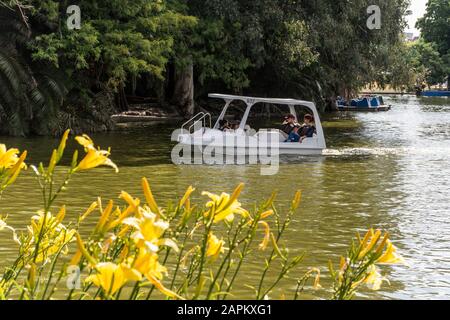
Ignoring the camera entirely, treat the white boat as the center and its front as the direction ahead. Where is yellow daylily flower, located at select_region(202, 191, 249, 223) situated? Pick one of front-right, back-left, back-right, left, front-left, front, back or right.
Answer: left

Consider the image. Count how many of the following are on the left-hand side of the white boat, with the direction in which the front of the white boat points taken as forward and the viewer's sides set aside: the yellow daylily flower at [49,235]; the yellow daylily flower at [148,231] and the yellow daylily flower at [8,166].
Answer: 3

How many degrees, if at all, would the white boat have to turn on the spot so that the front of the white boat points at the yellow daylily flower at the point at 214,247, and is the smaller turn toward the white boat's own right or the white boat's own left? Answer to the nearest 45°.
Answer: approximately 90° to the white boat's own left

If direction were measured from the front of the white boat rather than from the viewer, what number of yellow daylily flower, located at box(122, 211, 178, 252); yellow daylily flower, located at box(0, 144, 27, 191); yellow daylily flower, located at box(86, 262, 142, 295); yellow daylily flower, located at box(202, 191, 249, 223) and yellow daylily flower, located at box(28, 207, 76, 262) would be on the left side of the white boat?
5

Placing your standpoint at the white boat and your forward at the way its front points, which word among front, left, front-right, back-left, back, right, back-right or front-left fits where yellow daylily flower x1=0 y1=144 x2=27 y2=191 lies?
left

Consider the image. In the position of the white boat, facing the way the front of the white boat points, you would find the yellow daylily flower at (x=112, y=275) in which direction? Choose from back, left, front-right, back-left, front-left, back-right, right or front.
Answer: left

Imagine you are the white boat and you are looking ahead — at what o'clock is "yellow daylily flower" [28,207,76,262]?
The yellow daylily flower is roughly at 9 o'clock from the white boat.

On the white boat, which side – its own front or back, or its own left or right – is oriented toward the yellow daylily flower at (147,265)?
left

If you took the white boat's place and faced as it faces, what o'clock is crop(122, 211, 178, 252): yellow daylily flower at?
The yellow daylily flower is roughly at 9 o'clock from the white boat.

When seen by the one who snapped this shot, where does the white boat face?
facing to the left of the viewer

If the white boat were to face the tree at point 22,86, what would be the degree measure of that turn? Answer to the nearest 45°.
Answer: approximately 45° to its right
